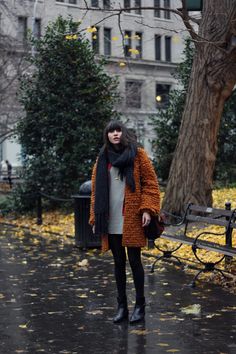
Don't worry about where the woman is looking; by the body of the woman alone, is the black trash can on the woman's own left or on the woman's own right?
on the woman's own right

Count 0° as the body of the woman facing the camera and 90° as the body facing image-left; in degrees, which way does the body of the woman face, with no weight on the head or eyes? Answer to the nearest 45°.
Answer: approximately 45°
